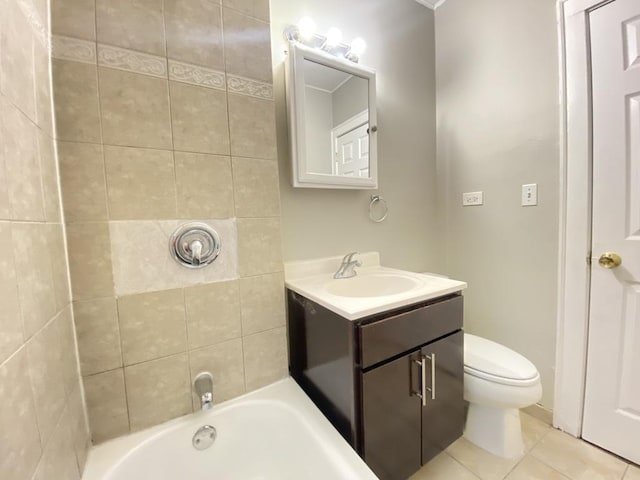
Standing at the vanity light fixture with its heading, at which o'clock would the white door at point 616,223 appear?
The white door is roughly at 11 o'clock from the vanity light fixture.

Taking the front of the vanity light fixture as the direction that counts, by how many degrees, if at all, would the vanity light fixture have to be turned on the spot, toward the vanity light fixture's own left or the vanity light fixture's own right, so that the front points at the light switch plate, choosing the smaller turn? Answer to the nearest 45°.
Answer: approximately 45° to the vanity light fixture's own left

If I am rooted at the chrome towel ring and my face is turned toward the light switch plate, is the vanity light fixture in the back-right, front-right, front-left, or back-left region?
back-right

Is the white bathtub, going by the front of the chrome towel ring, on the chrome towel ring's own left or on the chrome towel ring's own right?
on the chrome towel ring's own right

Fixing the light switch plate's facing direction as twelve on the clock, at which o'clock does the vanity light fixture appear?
The vanity light fixture is roughly at 12 o'clock from the light switch plate.

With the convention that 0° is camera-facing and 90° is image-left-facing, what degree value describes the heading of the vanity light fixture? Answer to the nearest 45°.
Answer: approximately 315°
